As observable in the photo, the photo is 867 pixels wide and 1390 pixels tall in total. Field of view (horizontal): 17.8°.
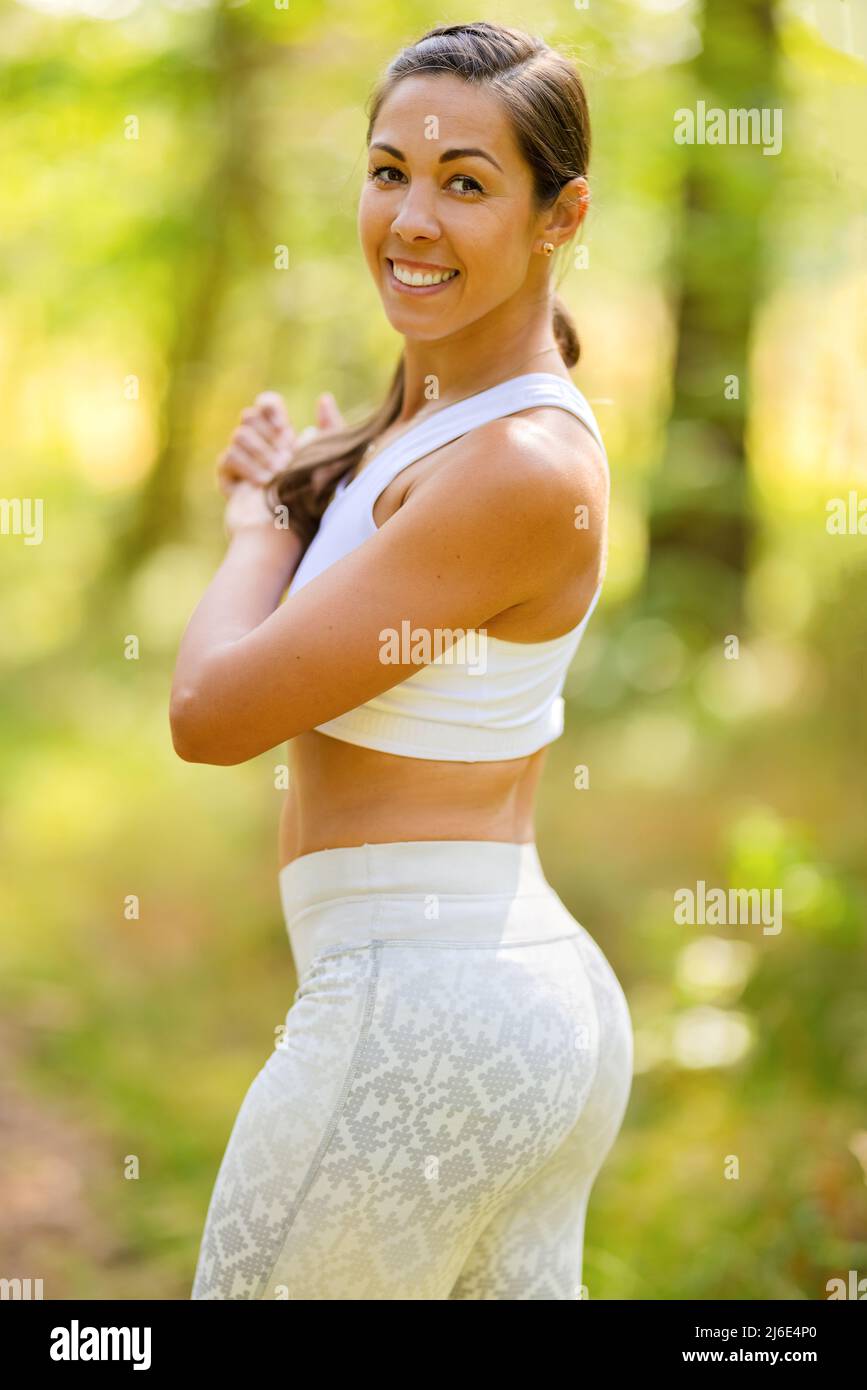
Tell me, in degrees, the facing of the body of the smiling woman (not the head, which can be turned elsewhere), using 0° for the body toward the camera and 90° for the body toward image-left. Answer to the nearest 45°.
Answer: approximately 90°
